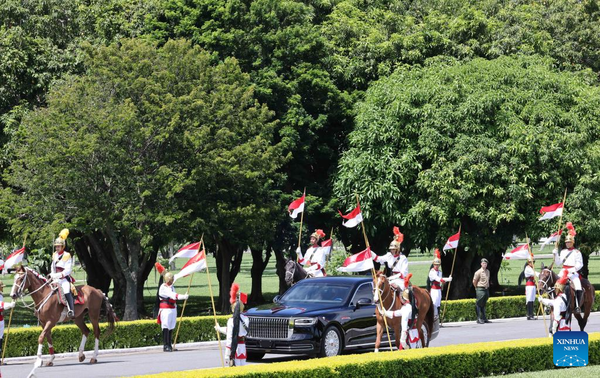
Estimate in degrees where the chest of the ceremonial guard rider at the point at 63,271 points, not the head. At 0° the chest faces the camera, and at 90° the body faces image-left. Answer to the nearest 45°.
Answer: approximately 45°

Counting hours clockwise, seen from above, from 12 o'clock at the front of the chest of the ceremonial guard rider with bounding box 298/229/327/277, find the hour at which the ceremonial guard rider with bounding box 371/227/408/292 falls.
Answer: the ceremonial guard rider with bounding box 371/227/408/292 is roughly at 10 o'clock from the ceremonial guard rider with bounding box 298/229/327/277.

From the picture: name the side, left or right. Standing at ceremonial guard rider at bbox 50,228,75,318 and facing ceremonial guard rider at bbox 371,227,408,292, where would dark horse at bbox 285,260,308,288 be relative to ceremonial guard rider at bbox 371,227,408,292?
left

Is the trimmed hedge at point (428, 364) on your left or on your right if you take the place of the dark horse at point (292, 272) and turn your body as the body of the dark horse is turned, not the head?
on your left

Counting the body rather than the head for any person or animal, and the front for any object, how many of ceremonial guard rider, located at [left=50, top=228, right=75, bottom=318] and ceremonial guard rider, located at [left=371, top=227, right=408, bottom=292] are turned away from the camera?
0

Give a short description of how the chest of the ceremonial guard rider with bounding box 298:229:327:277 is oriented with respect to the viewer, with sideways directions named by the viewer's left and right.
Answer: facing the viewer and to the left of the viewer

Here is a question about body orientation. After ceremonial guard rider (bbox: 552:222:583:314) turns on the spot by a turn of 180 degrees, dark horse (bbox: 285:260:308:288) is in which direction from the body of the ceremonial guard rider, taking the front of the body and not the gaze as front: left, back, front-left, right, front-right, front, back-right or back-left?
back-left

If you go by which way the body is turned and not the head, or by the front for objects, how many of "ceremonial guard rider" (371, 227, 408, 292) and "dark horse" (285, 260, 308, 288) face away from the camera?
0

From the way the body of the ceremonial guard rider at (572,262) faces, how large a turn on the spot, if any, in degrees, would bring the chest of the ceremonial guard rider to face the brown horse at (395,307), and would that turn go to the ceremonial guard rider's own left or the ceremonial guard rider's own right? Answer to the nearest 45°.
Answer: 0° — they already face it

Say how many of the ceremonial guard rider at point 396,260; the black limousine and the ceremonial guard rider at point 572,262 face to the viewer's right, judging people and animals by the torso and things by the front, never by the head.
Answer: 0

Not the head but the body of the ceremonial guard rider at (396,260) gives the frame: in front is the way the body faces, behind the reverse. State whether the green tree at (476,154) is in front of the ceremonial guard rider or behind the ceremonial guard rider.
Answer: behind
